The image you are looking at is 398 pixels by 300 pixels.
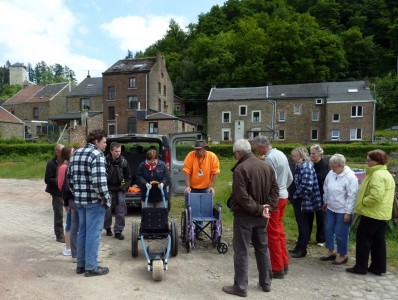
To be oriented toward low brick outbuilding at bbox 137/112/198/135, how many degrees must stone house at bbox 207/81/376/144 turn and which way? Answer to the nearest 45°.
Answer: approximately 45° to its right

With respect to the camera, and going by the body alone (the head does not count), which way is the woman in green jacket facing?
to the viewer's left

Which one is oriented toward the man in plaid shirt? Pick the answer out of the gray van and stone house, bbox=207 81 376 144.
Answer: the stone house

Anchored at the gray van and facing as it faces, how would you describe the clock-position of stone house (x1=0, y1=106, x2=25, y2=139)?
The stone house is roughly at 11 o'clock from the gray van.

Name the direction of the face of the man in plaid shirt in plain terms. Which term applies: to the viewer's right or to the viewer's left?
to the viewer's right

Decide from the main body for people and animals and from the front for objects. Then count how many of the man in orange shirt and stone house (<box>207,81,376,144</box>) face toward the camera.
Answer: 2

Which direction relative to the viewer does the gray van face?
away from the camera

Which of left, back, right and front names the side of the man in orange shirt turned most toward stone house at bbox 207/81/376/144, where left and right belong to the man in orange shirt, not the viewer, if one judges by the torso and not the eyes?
back

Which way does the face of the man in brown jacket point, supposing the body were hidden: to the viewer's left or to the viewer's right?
to the viewer's left

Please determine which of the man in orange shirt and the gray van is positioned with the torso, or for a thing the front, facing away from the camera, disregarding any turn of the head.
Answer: the gray van

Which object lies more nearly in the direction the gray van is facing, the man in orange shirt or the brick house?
the brick house

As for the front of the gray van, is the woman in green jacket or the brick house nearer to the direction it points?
the brick house

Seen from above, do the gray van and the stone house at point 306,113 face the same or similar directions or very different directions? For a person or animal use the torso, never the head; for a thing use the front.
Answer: very different directions

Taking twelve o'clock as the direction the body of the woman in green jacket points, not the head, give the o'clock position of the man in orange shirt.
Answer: The man in orange shirt is roughly at 12 o'clock from the woman in green jacket.

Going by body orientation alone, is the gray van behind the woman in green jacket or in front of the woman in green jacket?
in front

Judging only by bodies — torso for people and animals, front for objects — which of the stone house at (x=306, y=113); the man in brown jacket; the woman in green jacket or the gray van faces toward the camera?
the stone house

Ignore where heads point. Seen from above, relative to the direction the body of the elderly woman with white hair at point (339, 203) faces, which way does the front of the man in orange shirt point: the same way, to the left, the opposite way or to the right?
to the left
